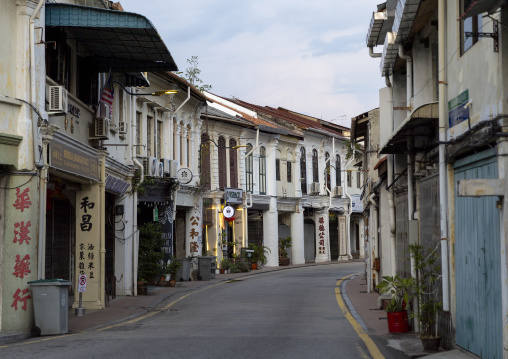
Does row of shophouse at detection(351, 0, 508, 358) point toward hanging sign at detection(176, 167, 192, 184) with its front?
no

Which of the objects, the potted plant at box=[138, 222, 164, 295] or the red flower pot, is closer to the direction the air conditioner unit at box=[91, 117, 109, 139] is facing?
the red flower pot

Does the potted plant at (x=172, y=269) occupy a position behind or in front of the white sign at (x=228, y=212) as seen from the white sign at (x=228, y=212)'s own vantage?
in front

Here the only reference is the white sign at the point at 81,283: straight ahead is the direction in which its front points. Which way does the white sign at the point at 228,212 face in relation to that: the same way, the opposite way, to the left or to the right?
the same way

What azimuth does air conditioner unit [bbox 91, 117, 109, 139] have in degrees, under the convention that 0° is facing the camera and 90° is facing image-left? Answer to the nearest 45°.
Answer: approximately 315°

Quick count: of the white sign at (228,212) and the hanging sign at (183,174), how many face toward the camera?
2

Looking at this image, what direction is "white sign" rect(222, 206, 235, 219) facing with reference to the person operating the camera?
facing the viewer

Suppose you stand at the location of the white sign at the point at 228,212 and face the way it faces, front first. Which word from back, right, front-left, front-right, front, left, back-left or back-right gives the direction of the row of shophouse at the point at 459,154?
front

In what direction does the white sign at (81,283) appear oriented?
toward the camera

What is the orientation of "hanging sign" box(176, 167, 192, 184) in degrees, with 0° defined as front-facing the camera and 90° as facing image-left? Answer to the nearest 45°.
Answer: approximately 0°

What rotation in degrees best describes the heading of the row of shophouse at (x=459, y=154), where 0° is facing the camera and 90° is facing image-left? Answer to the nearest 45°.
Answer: approximately 45°

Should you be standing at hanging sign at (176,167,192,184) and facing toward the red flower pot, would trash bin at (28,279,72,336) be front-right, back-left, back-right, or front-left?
front-right

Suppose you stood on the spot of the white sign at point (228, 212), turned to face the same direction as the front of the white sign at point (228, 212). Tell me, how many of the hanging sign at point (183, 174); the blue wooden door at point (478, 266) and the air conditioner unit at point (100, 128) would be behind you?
0

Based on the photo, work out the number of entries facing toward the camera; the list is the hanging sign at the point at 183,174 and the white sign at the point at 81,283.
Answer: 2

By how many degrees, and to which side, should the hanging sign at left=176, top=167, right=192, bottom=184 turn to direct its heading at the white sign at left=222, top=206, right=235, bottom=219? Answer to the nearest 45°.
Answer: approximately 180°

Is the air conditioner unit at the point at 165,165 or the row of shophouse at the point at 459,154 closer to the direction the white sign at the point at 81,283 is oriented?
the row of shophouse
